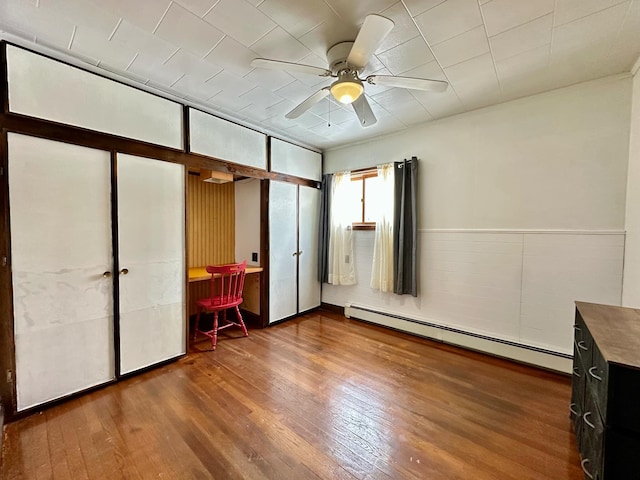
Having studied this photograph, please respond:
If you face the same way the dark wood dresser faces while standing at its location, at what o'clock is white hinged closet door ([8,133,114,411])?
The white hinged closet door is roughly at 11 o'clock from the dark wood dresser.

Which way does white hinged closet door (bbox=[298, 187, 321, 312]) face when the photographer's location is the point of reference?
facing the viewer and to the right of the viewer

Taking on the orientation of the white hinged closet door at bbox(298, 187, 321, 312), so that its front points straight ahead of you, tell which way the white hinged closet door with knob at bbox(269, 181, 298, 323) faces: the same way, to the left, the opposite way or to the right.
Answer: the same way

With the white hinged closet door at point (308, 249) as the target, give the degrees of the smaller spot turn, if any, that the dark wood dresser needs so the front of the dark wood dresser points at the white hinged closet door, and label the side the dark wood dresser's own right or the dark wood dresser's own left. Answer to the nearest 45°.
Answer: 0° — it already faces it

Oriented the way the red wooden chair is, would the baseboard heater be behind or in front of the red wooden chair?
behind

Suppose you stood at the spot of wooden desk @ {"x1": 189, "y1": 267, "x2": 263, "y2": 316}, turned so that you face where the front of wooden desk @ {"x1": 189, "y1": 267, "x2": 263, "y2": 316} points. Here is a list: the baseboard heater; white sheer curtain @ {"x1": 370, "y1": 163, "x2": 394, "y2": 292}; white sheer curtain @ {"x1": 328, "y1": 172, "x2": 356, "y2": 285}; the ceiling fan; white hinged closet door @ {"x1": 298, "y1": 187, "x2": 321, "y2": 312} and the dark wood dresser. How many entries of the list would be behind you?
0

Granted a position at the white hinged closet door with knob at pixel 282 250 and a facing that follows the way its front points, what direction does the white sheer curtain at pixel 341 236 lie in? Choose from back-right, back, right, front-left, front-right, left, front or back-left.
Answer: front-left

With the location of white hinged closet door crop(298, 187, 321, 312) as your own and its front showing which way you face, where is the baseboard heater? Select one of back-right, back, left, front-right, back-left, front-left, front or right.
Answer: front

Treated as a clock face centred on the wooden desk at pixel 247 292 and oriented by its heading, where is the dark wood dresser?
The dark wood dresser is roughly at 1 o'clock from the wooden desk.

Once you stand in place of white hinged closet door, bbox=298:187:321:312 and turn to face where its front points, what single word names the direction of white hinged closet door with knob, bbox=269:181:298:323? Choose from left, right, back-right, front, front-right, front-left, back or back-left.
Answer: right

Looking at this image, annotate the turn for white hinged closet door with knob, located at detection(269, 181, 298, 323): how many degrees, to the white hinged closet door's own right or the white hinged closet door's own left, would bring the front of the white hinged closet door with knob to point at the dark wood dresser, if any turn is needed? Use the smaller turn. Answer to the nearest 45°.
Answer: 0° — it already faces it

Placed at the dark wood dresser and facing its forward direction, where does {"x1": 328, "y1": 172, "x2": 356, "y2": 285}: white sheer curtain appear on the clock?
The white sheer curtain is roughly at 1 o'clock from the dark wood dresser.

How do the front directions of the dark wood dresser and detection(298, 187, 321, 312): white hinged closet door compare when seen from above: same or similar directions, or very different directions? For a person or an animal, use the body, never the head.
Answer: very different directions

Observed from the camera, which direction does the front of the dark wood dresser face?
facing to the left of the viewer

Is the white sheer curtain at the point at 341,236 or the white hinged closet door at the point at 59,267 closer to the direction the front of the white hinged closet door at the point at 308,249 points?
the white sheer curtain

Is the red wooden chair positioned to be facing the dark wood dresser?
no

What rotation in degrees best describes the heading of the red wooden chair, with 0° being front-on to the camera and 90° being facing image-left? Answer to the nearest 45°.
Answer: approximately 135°
